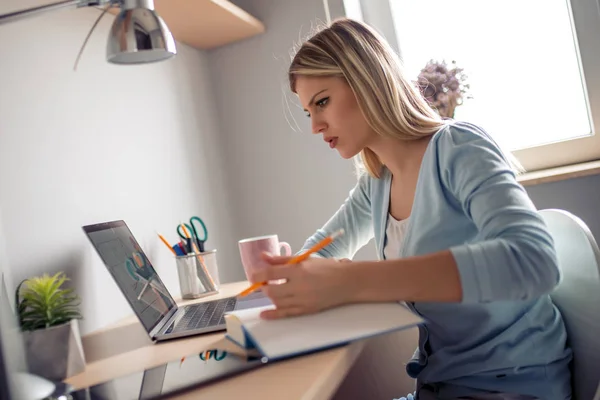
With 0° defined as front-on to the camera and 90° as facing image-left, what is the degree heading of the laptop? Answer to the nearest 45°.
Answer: approximately 270°

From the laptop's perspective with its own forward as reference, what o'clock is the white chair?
The white chair is roughly at 1 o'clock from the laptop.
